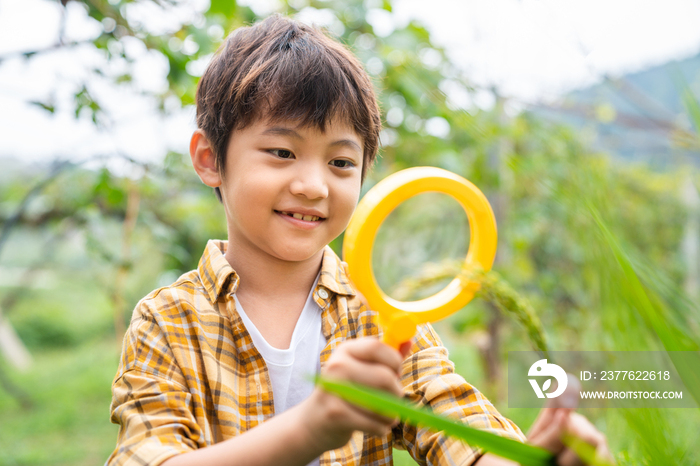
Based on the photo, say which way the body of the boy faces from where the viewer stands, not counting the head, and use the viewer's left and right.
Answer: facing the viewer and to the right of the viewer

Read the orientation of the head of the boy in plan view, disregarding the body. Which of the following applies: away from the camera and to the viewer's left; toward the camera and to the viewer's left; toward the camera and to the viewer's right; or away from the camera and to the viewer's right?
toward the camera and to the viewer's right
